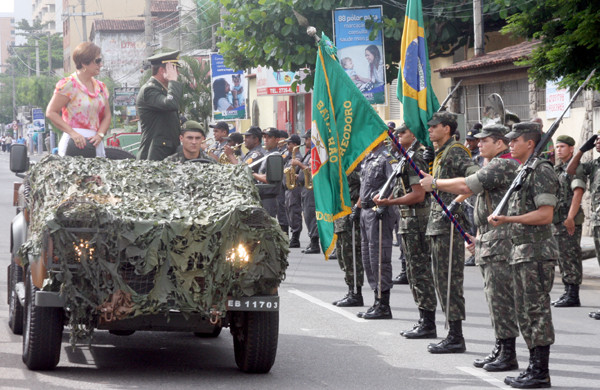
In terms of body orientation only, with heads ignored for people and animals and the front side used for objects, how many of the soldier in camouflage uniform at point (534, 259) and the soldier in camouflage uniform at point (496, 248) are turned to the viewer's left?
2

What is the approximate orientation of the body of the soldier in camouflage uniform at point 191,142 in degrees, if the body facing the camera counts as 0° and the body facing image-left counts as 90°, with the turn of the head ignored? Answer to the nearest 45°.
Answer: approximately 0°

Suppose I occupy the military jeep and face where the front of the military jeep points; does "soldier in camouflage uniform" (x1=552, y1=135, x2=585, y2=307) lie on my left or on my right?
on my left

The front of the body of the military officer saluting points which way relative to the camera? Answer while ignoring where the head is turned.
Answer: to the viewer's right

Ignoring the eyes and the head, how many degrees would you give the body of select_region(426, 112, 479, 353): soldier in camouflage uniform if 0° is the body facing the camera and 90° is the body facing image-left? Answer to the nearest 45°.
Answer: approximately 90°

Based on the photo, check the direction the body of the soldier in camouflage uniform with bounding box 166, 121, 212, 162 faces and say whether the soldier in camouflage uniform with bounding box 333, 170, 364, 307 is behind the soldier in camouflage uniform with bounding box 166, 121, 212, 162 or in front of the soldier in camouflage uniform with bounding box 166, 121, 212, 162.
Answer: behind

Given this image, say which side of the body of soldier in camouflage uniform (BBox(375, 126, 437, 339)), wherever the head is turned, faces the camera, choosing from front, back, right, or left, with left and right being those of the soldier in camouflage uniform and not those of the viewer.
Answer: left
